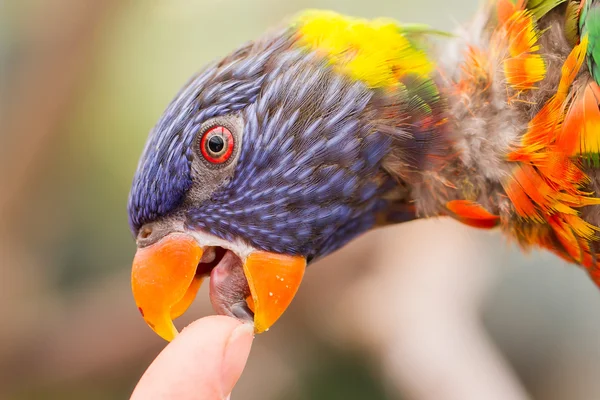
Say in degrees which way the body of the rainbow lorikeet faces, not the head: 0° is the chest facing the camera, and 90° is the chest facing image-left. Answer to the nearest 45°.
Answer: approximately 90°
